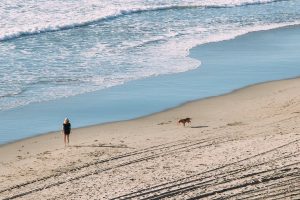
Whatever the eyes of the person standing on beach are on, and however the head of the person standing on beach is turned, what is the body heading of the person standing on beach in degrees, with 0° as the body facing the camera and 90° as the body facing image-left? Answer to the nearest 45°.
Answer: approximately 180°
